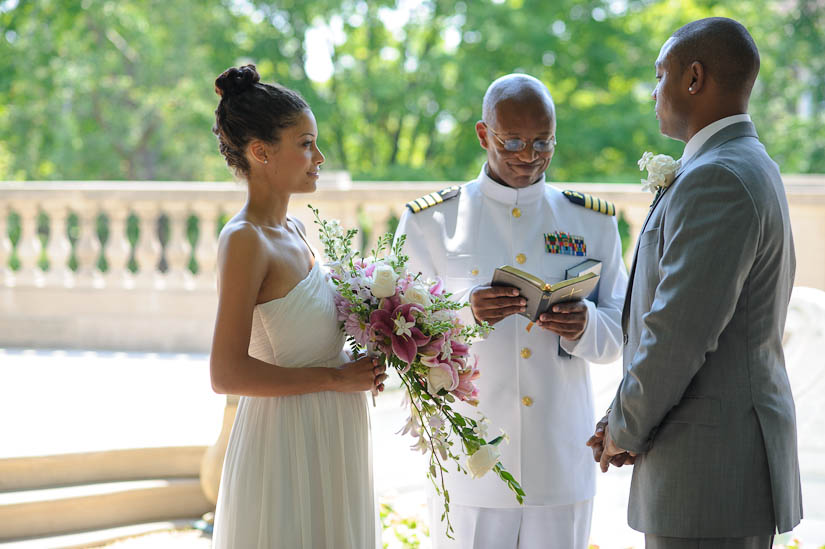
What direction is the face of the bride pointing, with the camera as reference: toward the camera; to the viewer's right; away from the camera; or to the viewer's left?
to the viewer's right

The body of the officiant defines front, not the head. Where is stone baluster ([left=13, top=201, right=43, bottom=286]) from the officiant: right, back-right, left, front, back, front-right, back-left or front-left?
back-right

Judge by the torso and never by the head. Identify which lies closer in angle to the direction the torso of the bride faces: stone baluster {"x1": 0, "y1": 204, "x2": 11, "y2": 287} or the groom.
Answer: the groom

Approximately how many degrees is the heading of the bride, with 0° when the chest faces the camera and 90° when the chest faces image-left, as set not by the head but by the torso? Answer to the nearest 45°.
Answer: approximately 270°

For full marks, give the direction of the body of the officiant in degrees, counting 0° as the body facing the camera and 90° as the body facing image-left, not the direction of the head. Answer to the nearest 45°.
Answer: approximately 0°

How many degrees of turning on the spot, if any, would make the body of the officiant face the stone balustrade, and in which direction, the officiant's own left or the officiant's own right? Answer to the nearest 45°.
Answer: approximately 135° to the officiant's own right

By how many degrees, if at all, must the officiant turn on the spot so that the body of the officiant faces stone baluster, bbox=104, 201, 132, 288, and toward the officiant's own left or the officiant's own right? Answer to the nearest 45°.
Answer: approximately 135° to the officiant's own right

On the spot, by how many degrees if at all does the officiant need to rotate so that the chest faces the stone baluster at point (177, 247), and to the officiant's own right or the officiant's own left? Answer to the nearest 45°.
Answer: approximately 135° to the officiant's own right

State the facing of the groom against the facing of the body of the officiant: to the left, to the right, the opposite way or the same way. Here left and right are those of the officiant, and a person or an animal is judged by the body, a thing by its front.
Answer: to the right

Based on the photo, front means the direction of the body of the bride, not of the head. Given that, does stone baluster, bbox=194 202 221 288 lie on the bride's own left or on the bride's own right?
on the bride's own left

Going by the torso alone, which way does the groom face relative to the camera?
to the viewer's left
